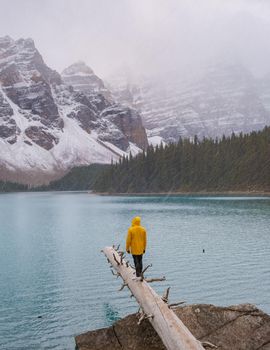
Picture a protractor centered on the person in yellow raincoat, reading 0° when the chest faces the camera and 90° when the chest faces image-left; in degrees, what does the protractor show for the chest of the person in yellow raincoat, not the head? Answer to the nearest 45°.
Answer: approximately 180°
